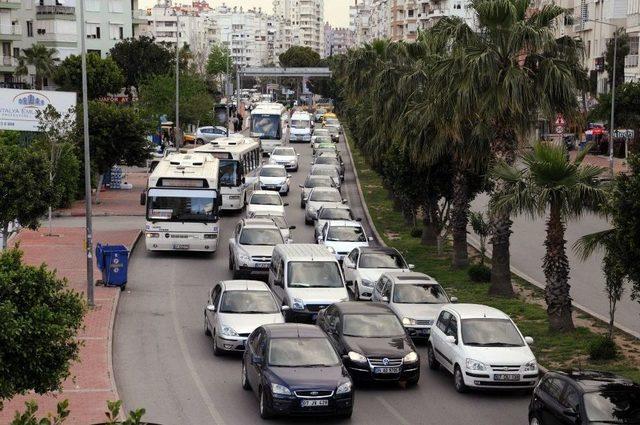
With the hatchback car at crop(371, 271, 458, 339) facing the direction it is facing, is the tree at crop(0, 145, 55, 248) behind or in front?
behind

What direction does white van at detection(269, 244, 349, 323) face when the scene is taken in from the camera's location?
facing the viewer and to the right of the viewer

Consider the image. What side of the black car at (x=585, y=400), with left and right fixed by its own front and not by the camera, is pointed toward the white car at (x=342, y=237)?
back

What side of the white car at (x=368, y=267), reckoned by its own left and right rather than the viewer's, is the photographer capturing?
front

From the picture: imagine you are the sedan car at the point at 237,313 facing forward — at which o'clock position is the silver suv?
The silver suv is roughly at 6 o'clock from the sedan car.

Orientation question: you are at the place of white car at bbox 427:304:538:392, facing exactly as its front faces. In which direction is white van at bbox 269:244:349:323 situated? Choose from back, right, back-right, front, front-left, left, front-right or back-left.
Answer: back

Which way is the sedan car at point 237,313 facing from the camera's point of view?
toward the camera

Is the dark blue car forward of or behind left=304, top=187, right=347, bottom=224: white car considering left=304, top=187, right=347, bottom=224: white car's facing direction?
forward

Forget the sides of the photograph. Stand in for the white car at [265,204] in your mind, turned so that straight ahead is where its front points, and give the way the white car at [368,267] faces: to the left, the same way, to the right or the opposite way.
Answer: the same way

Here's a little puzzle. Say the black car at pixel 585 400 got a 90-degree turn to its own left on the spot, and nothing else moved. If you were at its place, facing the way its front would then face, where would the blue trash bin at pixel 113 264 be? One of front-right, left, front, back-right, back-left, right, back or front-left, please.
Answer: left

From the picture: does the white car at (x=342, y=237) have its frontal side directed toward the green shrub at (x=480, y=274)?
no

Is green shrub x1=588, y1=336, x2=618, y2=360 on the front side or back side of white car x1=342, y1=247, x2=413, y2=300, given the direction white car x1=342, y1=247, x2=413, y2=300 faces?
on the front side

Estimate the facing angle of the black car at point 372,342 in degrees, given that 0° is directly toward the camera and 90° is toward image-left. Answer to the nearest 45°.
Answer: approximately 315°

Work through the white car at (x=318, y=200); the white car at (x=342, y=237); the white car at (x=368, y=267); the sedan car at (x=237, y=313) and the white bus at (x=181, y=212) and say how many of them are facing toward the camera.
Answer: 5

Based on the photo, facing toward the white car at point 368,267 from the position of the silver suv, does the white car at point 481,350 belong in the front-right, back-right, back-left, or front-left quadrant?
front-right

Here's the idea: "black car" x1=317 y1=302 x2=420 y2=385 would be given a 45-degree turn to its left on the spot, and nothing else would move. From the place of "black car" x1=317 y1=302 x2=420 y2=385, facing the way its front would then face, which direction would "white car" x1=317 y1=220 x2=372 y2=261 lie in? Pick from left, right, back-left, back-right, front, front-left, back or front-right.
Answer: left

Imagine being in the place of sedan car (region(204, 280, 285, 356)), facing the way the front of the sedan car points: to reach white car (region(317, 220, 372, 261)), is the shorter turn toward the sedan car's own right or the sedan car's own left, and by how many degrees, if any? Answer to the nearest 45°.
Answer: approximately 180°

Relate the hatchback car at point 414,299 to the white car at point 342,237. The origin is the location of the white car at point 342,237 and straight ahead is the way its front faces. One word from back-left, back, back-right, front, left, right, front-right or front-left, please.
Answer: front

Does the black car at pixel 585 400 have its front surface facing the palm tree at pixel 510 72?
no

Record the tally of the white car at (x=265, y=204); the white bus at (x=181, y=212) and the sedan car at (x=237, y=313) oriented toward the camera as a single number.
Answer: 3
